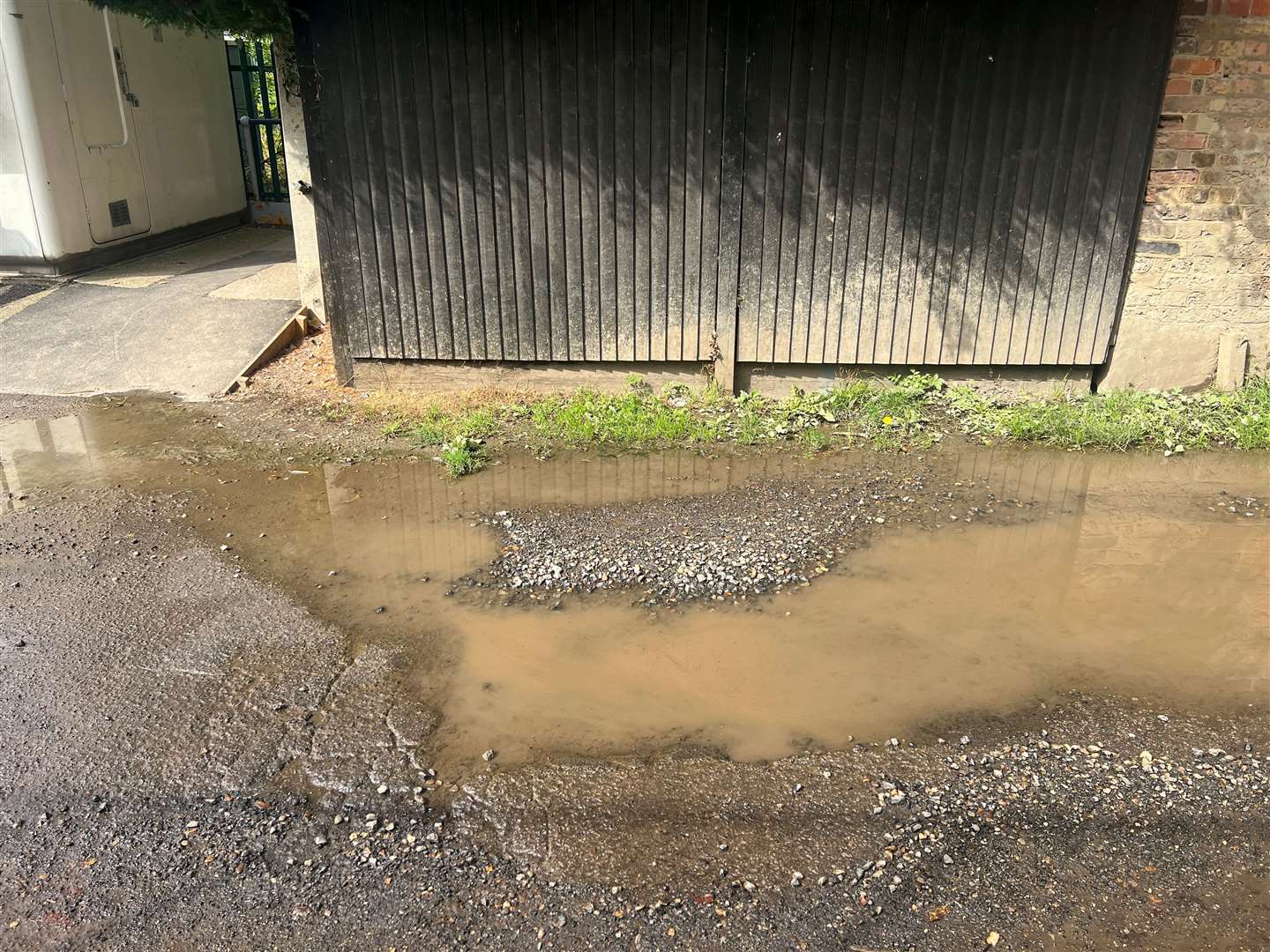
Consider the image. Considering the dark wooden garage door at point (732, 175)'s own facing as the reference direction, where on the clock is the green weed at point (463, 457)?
The green weed is roughly at 2 o'clock from the dark wooden garage door.

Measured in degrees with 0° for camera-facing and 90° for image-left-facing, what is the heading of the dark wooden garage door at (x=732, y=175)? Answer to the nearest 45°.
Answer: approximately 0°

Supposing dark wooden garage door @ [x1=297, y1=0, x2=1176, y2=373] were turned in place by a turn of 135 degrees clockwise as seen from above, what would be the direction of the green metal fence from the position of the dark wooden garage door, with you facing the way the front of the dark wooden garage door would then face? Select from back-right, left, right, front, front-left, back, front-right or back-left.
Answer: front

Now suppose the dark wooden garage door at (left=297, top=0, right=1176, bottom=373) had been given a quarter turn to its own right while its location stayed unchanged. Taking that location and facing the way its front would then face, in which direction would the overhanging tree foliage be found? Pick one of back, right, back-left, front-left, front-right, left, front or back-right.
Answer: front
